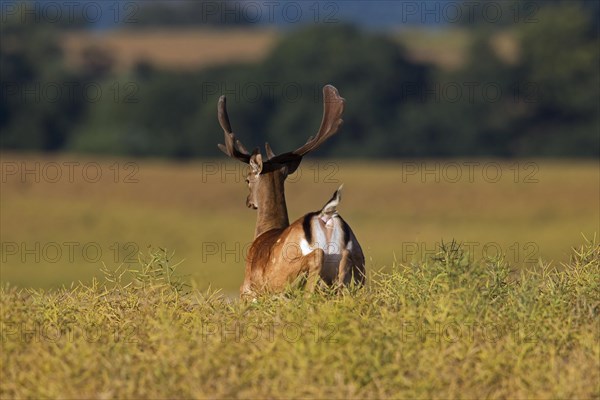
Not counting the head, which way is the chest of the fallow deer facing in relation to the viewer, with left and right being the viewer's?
facing away from the viewer and to the left of the viewer
